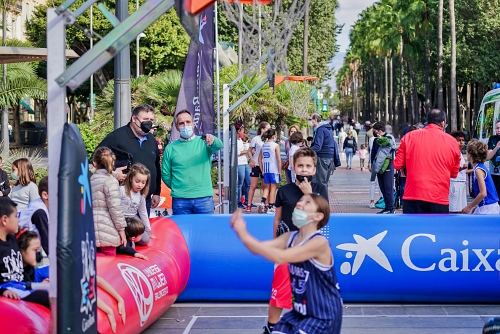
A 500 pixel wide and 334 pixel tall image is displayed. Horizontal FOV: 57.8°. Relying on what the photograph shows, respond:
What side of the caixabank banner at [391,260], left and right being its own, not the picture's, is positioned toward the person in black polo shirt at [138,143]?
right

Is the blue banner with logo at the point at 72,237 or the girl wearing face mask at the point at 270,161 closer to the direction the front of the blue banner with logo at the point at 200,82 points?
the blue banner with logo

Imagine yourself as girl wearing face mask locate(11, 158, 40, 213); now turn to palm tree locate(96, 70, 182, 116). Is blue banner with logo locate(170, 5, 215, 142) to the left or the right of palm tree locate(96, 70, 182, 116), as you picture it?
right

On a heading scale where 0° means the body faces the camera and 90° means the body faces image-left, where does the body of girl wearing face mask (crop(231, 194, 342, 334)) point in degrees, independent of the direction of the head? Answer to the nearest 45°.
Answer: approximately 45°

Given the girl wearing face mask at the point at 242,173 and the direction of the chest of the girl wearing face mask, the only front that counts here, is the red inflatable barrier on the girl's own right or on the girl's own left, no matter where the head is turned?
on the girl's own right

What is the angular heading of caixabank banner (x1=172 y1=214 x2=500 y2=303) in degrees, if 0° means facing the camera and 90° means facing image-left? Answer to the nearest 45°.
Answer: approximately 0°

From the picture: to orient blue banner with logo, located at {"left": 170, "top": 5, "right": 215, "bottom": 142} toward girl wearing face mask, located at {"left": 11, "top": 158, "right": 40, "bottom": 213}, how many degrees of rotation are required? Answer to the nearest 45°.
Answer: approximately 45° to its right

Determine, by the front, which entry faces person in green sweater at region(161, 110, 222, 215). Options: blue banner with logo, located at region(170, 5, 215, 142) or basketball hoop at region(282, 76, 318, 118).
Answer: the blue banner with logo

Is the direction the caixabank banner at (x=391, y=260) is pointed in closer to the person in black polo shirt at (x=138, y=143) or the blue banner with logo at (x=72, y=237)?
the blue banner with logo
